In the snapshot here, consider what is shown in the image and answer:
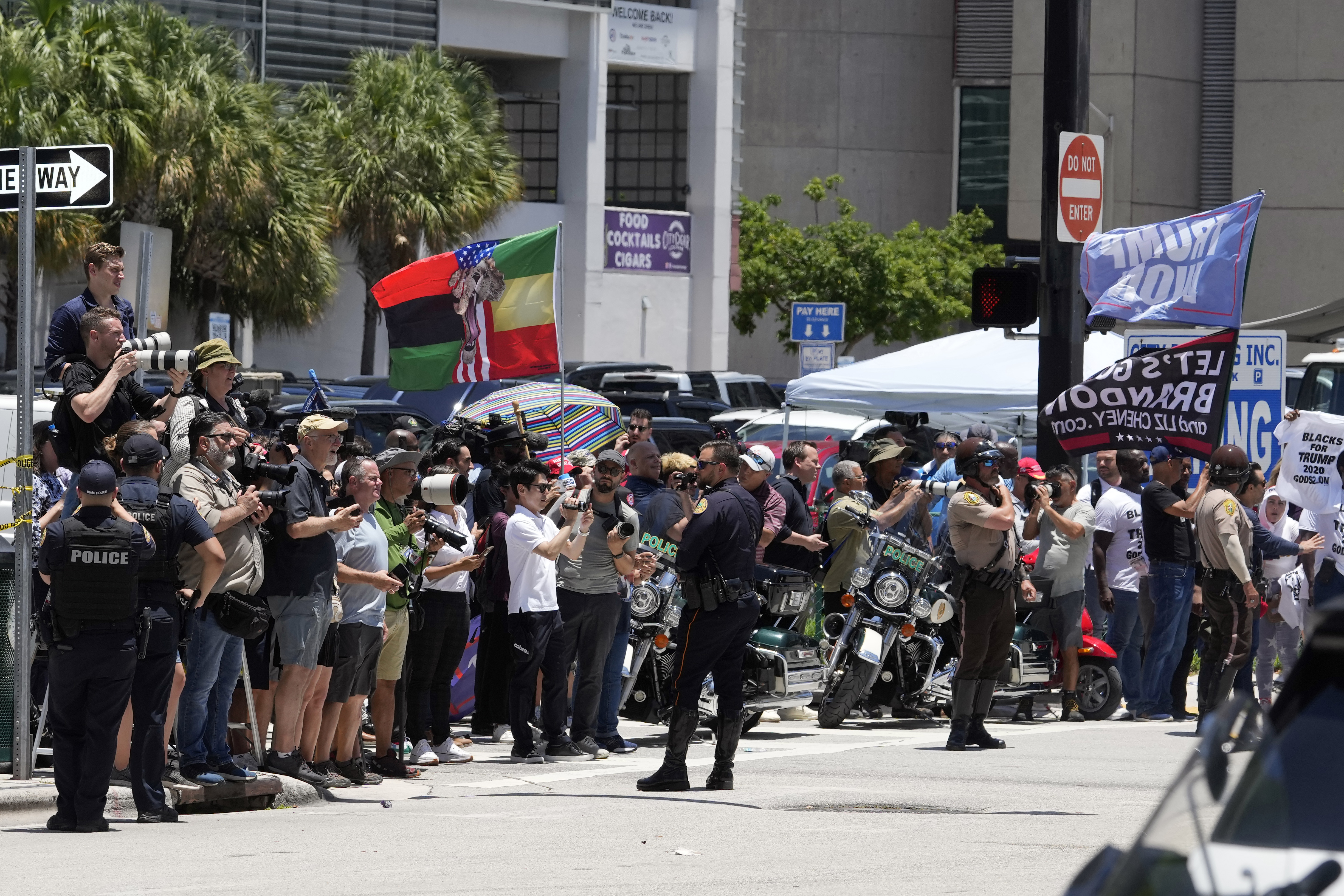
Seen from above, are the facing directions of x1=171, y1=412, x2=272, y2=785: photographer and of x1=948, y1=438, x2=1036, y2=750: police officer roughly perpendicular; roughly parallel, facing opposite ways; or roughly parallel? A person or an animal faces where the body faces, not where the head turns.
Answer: roughly perpendicular

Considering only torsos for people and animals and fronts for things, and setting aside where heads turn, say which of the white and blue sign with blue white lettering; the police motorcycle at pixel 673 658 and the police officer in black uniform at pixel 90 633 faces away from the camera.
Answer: the police officer in black uniform

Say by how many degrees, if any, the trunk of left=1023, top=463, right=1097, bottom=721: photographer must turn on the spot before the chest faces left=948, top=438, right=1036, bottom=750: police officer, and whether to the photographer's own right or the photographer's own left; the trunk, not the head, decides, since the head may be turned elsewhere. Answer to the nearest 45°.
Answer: approximately 45° to the photographer's own left

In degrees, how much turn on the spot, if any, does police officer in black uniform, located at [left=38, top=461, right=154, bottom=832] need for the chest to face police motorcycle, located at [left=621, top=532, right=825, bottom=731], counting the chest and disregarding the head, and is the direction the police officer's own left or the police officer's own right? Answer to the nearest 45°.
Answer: approximately 45° to the police officer's own right

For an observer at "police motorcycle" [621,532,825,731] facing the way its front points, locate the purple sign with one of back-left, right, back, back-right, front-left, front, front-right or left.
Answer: back-right

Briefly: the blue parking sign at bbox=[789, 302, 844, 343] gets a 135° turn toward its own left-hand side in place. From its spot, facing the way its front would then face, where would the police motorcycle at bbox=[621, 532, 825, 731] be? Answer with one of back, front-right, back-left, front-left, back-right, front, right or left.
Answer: back-right

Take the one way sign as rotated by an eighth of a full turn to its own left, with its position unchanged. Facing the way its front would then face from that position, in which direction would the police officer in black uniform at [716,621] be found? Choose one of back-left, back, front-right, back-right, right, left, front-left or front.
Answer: front-left

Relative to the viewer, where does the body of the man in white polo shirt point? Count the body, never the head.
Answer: to the viewer's right

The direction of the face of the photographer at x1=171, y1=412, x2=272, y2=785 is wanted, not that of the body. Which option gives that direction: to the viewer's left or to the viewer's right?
to the viewer's right

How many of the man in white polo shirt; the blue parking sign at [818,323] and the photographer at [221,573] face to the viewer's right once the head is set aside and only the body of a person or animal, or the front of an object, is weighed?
2

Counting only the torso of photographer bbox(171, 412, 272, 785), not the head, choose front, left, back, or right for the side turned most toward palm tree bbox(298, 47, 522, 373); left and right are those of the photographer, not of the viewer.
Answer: left

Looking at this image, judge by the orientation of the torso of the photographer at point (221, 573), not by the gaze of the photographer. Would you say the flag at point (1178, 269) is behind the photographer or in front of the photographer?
in front

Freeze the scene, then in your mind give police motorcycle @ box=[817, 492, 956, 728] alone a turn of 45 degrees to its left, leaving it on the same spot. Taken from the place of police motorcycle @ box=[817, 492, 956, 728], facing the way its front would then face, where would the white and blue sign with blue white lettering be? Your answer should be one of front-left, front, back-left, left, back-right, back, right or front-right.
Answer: back-left

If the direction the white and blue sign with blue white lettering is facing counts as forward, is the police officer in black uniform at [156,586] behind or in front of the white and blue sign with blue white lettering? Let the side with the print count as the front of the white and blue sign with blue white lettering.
in front

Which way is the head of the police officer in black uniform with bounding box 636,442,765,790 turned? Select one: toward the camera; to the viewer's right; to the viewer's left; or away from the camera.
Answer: to the viewer's left

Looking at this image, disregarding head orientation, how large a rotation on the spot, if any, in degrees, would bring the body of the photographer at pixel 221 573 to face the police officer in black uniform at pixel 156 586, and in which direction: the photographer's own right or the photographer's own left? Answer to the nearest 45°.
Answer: approximately 135° to the photographer's own right

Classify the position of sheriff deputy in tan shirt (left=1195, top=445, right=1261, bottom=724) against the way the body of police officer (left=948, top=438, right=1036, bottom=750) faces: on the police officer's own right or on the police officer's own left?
on the police officer's own left
